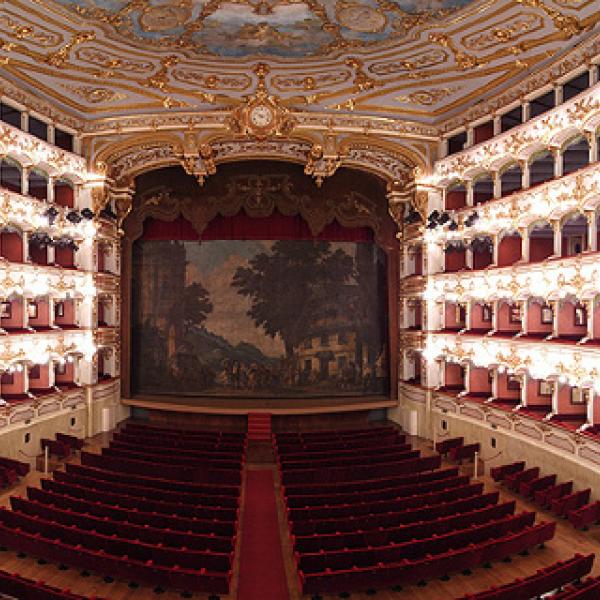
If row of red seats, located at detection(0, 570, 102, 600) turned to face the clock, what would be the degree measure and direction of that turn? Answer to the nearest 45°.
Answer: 0° — it already faces it

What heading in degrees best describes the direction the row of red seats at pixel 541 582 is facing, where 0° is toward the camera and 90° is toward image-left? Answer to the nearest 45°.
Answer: approximately 135°

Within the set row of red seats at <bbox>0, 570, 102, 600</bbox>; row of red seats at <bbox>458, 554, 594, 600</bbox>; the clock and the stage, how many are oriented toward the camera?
2

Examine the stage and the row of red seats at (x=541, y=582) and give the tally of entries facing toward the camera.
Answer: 1

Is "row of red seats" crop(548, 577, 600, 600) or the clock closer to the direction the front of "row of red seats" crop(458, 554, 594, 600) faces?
the clock

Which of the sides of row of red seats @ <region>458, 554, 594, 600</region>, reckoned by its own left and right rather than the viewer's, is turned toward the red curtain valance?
front

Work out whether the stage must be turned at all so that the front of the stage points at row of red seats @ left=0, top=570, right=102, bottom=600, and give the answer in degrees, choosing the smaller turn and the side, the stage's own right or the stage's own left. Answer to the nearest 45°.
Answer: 0° — it already faces it

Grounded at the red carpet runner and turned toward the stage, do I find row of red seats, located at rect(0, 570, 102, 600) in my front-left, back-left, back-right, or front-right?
back-left

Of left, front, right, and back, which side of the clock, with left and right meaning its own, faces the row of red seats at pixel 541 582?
front

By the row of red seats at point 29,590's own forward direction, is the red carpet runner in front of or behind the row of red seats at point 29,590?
in front

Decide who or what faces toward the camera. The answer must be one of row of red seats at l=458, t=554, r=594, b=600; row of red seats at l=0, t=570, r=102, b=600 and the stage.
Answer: the stage

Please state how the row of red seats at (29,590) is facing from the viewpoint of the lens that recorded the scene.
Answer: facing away from the viewer and to the right of the viewer

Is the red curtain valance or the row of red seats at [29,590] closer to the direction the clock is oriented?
the row of red seats
